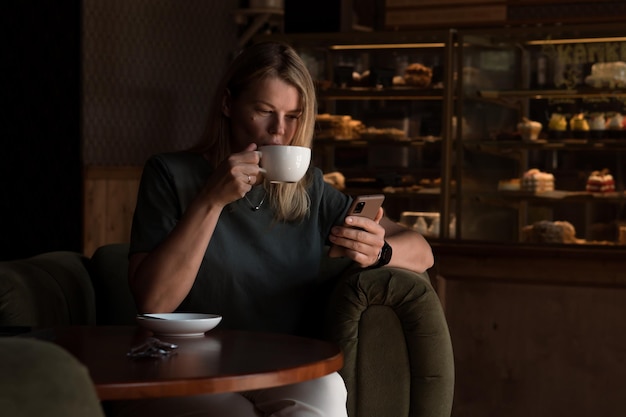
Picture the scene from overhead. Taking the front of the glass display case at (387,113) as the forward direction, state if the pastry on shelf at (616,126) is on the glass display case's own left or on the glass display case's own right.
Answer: on the glass display case's own left

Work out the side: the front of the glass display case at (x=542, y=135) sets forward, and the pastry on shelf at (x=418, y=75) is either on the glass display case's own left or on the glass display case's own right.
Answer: on the glass display case's own right

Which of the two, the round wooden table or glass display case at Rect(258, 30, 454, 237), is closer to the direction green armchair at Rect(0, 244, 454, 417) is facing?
the round wooden table

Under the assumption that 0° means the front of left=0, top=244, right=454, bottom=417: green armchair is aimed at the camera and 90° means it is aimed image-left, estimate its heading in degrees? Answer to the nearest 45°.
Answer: approximately 0°

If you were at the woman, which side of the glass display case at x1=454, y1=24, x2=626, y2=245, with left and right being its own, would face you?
front

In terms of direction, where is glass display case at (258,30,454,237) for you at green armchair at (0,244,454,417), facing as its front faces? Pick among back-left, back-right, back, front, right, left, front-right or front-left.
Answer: back

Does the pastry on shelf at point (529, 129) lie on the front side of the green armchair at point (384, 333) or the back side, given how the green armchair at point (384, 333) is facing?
on the back side
